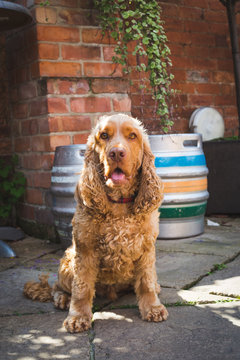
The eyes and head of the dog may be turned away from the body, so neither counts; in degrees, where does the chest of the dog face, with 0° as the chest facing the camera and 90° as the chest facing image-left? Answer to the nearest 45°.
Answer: approximately 0°

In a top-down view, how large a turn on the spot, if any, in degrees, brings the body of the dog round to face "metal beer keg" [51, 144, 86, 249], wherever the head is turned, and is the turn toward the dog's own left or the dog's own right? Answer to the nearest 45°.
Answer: approximately 180°

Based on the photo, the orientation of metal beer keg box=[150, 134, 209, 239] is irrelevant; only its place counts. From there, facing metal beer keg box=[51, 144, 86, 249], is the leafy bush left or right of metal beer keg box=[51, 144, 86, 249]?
right

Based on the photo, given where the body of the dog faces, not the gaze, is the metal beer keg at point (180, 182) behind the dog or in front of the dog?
behind

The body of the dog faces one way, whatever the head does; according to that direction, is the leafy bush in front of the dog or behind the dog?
behind
